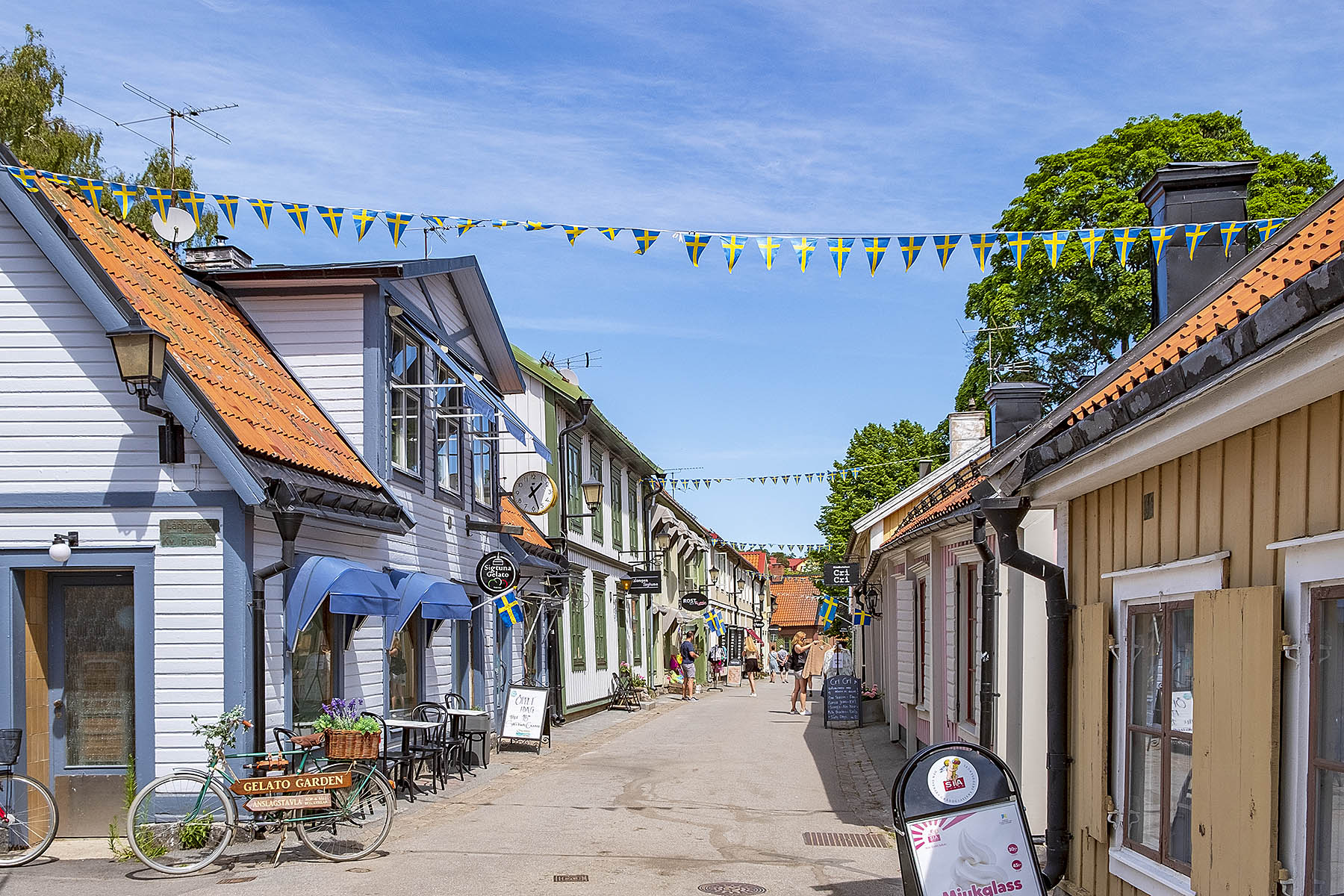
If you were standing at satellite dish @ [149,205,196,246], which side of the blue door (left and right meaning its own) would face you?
back

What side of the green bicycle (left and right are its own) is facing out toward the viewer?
left

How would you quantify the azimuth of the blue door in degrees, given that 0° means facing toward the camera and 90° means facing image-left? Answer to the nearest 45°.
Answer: approximately 0°
